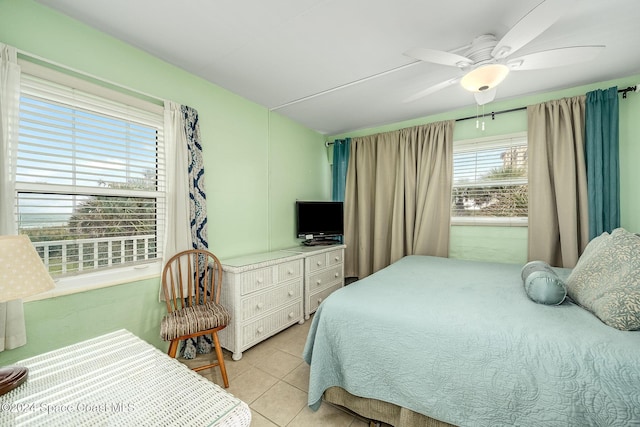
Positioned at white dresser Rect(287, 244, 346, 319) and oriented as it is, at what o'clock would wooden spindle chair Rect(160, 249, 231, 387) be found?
The wooden spindle chair is roughly at 3 o'clock from the white dresser.

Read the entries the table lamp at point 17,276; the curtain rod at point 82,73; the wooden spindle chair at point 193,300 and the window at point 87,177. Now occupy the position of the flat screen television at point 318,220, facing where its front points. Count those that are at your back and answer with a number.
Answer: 0

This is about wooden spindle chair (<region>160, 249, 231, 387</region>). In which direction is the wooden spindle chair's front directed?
toward the camera

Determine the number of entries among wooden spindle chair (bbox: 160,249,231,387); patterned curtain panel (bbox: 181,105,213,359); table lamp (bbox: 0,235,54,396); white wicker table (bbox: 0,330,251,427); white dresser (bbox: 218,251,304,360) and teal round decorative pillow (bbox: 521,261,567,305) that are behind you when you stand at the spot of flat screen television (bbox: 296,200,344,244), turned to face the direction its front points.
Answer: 0

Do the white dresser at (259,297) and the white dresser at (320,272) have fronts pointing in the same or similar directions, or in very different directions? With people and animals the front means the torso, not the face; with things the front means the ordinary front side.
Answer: same or similar directions

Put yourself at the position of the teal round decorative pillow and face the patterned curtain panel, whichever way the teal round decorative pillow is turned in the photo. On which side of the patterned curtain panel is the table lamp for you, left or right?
left

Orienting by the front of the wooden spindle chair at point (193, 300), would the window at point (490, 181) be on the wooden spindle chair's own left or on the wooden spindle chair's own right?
on the wooden spindle chair's own left

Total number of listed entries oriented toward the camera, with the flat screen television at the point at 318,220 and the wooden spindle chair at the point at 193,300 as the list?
2

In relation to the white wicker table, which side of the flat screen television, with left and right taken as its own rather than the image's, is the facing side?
front

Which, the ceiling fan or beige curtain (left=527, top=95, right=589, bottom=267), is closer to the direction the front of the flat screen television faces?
the ceiling fan

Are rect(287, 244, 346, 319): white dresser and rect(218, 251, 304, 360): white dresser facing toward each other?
no

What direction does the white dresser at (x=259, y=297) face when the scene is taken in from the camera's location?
facing the viewer and to the right of the viewer

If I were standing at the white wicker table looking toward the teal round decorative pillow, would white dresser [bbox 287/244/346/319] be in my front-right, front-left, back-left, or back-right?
front-left

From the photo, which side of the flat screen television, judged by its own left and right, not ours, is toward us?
front

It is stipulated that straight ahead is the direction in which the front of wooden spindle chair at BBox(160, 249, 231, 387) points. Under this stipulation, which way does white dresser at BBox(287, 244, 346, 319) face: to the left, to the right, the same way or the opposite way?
the same way

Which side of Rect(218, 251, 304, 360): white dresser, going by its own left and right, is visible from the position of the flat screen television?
left

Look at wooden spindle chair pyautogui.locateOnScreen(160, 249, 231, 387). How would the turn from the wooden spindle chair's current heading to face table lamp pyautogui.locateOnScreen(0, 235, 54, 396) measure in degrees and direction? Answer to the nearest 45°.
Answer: approximately 45° to its right

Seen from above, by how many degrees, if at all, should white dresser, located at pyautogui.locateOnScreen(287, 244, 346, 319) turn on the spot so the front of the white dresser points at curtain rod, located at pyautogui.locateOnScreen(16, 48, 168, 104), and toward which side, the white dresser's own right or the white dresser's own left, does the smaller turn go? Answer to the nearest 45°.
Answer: approximately 90° to the white dresser's own right

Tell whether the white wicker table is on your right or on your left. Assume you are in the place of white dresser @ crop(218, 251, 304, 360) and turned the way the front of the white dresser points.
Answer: on your right
